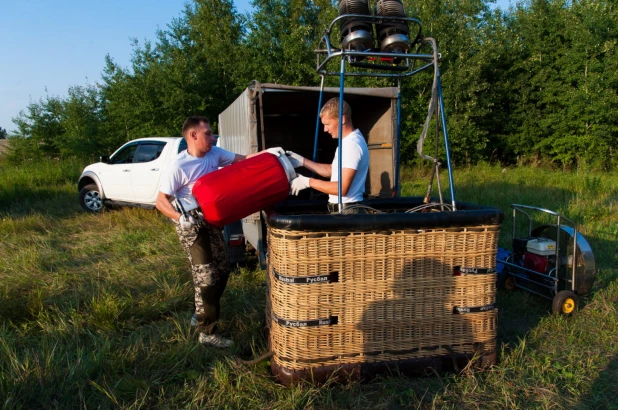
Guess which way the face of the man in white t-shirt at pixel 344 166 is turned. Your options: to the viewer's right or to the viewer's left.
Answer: to the viewer's left

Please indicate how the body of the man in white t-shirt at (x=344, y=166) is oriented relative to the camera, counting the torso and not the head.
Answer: to the viewer's left

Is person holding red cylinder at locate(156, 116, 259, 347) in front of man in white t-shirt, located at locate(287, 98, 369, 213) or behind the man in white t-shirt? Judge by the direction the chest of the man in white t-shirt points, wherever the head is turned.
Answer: in front

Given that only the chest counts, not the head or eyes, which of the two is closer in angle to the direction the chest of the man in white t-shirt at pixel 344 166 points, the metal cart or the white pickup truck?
the white pickup truck

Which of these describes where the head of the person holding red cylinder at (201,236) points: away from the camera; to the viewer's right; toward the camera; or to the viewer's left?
to the viewer's right

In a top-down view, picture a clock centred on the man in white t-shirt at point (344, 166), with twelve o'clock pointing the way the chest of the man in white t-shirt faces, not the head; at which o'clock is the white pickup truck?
The white pickup truck is roughly at 2 o'clock from the man in white t-shirt.

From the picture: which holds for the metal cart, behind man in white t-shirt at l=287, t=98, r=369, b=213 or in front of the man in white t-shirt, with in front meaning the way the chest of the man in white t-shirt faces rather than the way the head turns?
behind
